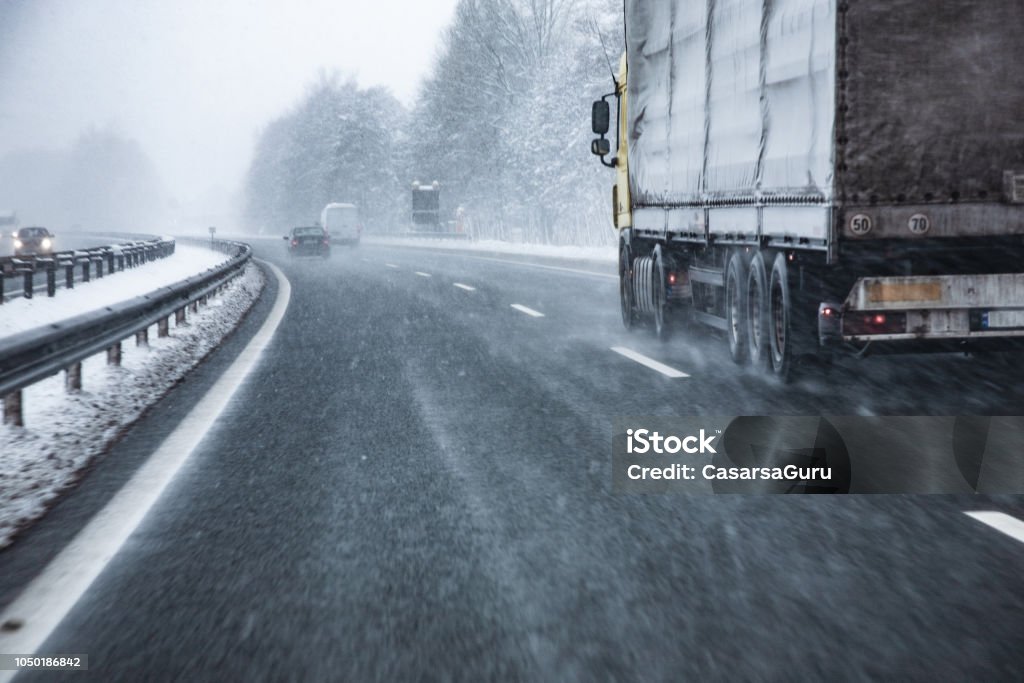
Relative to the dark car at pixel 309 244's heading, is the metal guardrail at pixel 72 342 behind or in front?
behind

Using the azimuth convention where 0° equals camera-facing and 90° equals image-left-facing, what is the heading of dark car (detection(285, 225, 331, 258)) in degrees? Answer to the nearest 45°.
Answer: approximately 180°

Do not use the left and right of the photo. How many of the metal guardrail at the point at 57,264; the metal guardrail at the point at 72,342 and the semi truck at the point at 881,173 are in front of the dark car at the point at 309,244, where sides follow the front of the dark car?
0

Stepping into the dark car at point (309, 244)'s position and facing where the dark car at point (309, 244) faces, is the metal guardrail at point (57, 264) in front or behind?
behind

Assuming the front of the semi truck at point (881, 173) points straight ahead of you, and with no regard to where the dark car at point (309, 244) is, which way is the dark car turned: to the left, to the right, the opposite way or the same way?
the same way

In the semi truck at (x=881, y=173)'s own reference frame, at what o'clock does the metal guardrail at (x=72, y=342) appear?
The metal guardrail is roughly at 10 o'clock from the semi truck.

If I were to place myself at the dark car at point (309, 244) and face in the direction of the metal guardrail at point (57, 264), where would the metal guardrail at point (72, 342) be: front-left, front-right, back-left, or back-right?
front-left

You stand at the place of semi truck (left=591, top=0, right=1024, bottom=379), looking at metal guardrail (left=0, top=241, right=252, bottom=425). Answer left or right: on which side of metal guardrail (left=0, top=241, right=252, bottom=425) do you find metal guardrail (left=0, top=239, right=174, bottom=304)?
right

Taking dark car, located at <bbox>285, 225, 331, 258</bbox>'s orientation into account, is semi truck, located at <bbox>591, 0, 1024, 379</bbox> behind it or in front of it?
behind

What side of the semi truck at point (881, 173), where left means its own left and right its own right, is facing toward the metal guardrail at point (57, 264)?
front

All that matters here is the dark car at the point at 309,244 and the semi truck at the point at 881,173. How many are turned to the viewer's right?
0

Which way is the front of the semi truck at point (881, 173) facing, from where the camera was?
facing away from the viewer and to the left of the viewer
